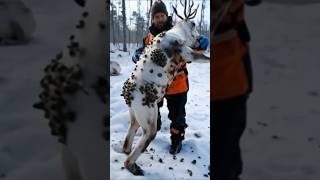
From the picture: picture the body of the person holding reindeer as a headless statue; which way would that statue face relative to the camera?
toward the camera
